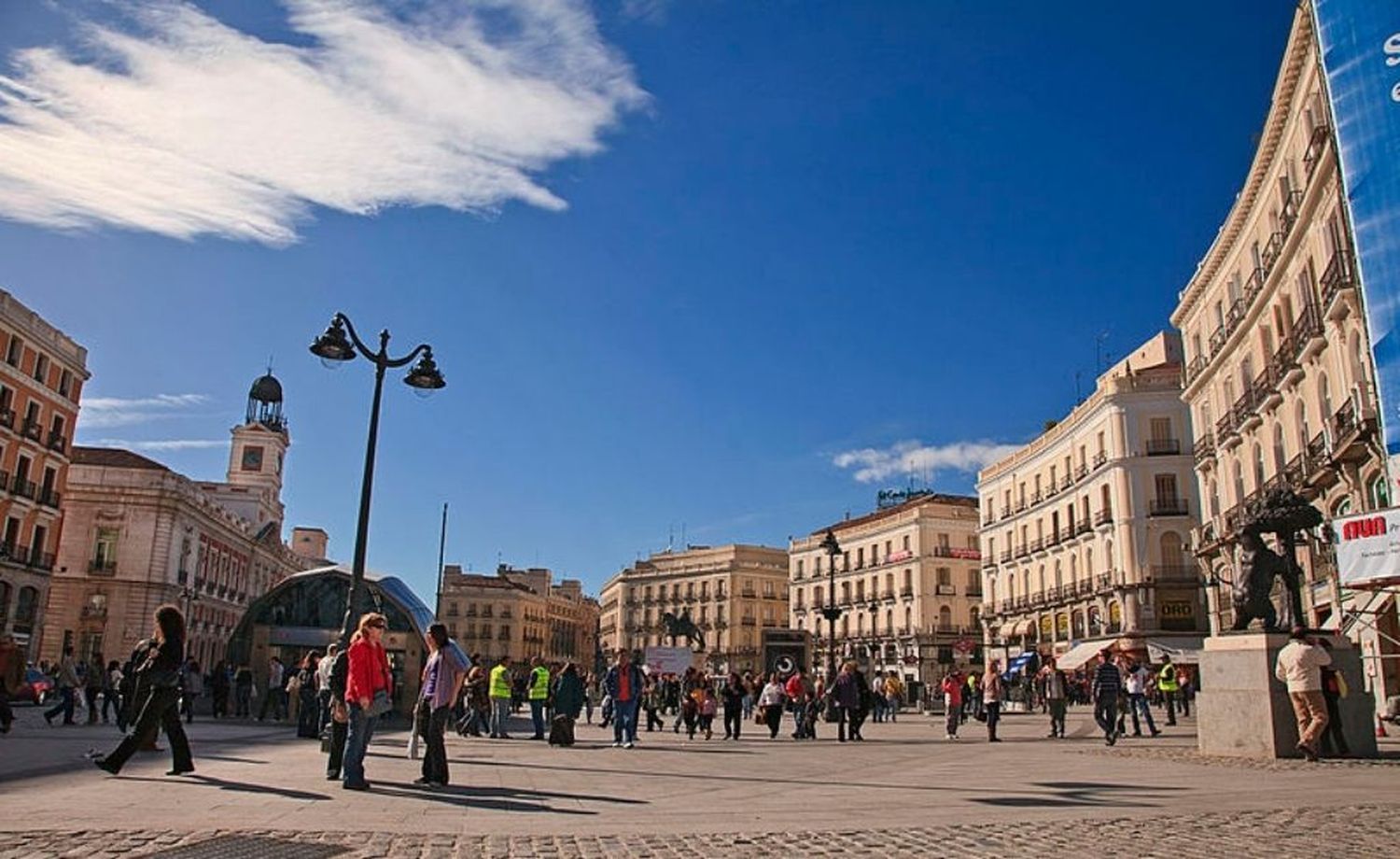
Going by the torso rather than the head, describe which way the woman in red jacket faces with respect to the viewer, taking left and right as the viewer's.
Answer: facing to the right of the viewer

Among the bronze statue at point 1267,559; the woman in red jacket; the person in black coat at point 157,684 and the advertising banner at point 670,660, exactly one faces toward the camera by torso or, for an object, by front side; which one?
the advertising banner

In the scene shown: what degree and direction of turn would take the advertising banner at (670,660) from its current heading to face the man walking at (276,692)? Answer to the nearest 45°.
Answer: approximately 45° to its right

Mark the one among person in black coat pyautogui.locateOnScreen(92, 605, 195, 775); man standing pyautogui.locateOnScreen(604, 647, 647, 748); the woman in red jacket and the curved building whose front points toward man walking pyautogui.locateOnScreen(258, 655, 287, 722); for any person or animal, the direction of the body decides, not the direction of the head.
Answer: the curved building

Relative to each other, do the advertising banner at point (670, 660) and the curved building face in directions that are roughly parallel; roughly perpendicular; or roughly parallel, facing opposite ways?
roughly perpendicular

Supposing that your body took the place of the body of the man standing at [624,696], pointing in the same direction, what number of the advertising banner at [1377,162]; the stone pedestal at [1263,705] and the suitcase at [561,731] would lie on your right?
1

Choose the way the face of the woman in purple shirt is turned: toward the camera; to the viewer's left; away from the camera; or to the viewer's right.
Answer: to the viewer's left

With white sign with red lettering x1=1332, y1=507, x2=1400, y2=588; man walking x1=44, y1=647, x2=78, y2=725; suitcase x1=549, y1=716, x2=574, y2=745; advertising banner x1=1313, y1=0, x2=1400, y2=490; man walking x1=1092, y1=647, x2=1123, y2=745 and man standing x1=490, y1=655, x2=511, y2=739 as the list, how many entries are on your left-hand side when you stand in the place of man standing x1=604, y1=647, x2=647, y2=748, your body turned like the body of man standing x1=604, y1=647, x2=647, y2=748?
3

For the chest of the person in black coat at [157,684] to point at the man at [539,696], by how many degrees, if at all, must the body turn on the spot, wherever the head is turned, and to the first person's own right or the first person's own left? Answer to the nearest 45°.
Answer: approximately 135° to the first person's own right

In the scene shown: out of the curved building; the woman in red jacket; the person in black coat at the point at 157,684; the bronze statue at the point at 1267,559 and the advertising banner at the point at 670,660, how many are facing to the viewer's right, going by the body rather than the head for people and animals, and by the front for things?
2

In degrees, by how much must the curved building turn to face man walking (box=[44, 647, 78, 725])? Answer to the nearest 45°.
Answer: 0° — it already faces them

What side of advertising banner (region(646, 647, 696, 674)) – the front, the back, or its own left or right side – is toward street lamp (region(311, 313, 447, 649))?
front

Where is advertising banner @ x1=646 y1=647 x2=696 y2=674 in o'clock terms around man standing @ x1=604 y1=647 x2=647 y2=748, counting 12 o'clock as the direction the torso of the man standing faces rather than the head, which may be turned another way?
The advertising banner is roughly at 6 o'clock from the man standing.

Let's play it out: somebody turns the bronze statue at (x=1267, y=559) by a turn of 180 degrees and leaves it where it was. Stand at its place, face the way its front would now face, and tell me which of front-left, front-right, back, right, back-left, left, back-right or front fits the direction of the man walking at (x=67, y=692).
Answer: front

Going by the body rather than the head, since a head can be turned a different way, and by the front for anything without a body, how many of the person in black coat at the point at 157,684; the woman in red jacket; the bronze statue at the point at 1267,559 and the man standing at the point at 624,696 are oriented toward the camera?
1

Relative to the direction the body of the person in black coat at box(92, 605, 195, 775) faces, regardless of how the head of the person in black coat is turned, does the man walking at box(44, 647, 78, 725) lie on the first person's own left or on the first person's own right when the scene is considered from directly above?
on the first person's own right

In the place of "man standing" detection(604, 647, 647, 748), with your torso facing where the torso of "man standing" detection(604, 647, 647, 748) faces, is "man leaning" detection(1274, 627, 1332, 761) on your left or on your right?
on your left
